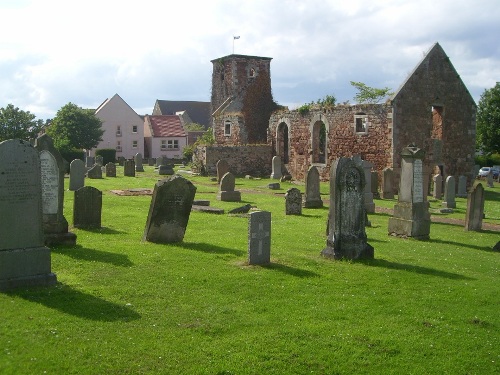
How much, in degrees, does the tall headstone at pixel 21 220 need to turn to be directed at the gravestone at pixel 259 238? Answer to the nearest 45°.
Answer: approximately 90° to its left

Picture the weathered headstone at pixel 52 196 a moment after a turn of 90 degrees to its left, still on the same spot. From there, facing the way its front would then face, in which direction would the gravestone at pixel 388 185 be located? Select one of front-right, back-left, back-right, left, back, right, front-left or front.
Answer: front-left

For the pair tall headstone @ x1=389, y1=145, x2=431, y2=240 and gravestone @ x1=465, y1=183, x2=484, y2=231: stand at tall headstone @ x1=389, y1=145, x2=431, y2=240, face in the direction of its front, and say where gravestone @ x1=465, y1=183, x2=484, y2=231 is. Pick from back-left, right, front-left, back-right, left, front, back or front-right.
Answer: left

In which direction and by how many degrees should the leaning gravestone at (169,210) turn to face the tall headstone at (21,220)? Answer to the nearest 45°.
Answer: approximately 45° to its right

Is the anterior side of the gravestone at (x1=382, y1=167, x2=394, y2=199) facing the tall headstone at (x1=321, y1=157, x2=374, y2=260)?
yes

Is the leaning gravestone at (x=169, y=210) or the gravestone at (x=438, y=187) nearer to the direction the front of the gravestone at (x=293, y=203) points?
the leaning gravestone

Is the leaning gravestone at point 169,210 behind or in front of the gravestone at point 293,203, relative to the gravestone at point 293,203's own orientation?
in front

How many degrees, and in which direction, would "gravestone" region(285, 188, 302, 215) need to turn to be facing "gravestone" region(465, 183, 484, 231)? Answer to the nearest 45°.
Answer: approximately 90° to its left

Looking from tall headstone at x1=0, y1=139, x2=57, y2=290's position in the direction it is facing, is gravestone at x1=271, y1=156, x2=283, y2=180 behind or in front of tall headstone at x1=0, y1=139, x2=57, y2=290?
behind

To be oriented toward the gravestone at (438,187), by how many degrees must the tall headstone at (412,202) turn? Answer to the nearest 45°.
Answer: approximately 135° to its left

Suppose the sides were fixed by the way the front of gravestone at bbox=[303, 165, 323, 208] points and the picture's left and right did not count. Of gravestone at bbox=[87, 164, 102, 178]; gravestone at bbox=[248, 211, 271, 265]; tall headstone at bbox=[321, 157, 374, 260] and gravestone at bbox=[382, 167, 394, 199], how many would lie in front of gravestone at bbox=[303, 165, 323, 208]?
2

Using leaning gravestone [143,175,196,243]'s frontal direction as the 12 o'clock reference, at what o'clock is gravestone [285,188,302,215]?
The gravestone is roughly at 7 o'clock from the leaning gravestone.

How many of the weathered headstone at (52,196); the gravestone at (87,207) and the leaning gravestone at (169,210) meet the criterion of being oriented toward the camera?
3

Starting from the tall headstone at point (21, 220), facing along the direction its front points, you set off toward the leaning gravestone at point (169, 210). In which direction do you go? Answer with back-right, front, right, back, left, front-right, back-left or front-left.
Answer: back-left

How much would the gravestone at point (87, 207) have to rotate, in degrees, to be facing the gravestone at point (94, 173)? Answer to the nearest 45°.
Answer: approximately 180°

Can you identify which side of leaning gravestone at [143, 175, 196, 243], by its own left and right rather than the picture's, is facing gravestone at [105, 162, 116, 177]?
back
